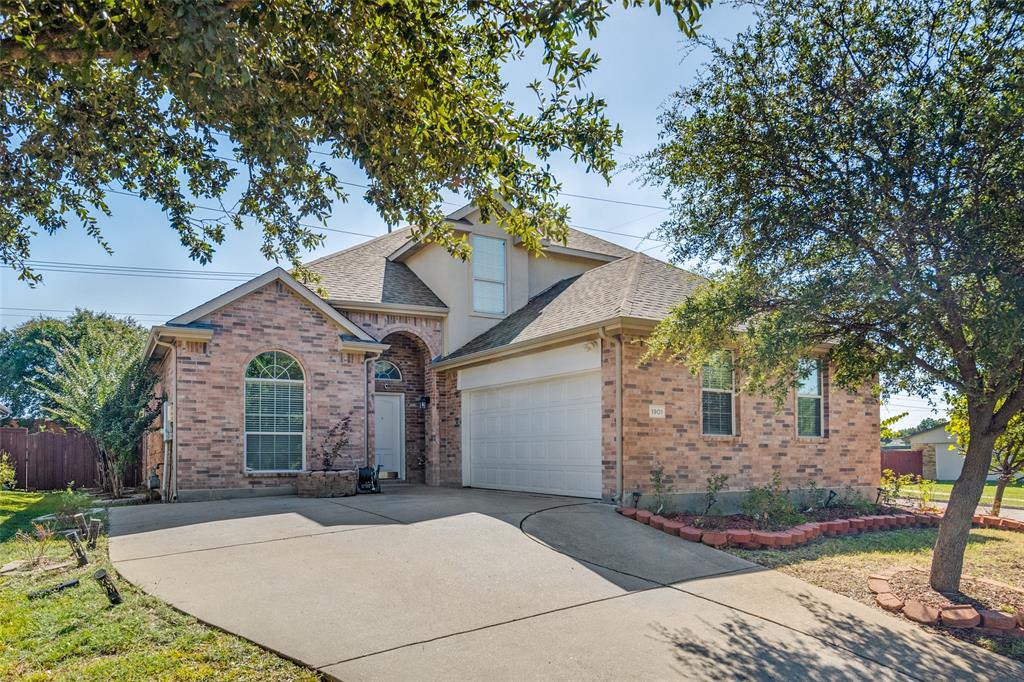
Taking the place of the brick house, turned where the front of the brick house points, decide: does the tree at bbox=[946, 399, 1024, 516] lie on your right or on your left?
on your left

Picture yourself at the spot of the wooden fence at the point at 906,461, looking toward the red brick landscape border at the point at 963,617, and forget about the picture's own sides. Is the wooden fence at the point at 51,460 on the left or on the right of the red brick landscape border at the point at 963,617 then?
right

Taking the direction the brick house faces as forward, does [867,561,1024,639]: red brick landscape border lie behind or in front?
in front

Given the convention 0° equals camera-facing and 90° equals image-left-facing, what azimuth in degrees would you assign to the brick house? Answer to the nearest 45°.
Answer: approximately 0°

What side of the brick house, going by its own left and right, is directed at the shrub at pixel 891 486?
left

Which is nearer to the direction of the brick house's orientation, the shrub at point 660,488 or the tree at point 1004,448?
the shrub

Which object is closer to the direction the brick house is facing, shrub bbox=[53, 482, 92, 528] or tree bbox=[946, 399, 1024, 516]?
the shrub

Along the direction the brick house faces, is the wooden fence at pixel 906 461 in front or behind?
behind

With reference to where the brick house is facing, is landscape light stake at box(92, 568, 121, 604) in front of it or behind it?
in front

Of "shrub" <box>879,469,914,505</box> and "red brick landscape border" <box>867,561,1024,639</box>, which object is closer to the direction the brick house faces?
the red brick landscape border
